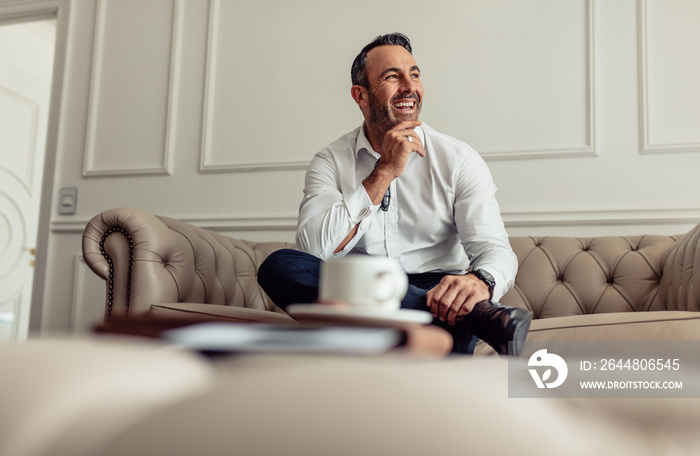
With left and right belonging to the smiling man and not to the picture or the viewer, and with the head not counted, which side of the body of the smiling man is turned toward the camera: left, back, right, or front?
front

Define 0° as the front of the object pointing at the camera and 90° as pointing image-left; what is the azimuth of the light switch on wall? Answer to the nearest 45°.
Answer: approximately 0°

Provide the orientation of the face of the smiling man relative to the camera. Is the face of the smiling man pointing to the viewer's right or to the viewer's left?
to the viewer's right

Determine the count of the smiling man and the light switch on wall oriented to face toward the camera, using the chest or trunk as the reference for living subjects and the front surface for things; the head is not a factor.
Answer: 2

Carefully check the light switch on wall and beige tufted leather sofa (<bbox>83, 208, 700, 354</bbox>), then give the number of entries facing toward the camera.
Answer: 2

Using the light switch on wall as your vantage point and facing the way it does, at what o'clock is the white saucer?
The white saucer is roughly at 12 o'clock from the light switch on wall.

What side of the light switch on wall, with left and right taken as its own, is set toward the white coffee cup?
front

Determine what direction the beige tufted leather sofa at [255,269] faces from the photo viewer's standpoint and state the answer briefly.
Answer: facing the viewer

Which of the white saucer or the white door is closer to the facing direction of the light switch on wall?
the white saucer

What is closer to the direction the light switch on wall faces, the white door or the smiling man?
the smiling man

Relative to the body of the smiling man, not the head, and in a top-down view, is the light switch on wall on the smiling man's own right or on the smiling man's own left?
on the smiling man's own right
